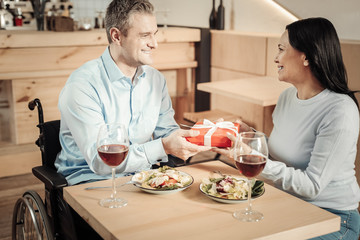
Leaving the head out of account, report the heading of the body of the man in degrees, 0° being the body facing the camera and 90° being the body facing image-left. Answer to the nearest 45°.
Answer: approximately 315°

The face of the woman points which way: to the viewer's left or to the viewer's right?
to the viewer's left

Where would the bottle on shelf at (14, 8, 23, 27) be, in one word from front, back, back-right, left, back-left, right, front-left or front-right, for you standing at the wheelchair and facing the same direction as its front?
back-left

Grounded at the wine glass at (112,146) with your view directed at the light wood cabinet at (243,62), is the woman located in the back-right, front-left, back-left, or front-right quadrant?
front-right

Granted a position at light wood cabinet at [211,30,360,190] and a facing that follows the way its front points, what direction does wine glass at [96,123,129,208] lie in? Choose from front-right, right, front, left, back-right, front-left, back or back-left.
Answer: front

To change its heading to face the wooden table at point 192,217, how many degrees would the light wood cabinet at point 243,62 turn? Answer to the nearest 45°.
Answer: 0° — it already faces it

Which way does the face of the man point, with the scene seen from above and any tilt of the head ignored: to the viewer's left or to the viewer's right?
to the viewer's right

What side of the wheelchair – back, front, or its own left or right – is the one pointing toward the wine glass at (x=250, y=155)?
front

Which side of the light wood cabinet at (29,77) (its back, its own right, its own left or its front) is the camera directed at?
front

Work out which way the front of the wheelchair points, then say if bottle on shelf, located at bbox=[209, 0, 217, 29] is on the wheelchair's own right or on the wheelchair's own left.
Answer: on the wheelchair's own left

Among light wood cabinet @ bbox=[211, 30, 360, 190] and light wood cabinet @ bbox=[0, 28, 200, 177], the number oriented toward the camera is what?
2

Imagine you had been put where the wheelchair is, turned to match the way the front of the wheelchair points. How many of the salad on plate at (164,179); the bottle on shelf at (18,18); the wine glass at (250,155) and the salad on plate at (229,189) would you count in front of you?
3

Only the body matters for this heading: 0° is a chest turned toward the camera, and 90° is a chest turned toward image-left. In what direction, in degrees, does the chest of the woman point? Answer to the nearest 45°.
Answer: approximately 45°

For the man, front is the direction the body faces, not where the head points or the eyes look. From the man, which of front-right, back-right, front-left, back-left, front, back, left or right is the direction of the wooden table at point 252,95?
left

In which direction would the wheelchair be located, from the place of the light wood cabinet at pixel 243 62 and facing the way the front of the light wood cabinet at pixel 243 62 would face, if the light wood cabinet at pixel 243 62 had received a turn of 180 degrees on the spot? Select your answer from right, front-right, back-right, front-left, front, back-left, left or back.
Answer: back
